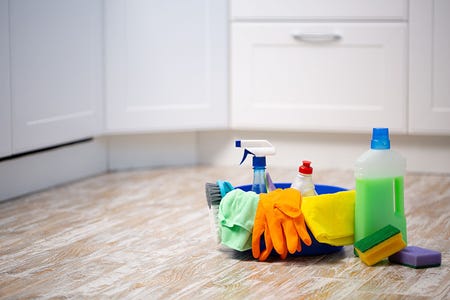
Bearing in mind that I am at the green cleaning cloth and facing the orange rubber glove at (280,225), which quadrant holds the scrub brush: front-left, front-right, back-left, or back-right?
back-left

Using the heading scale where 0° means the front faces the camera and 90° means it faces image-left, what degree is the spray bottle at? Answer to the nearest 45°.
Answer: approximately 90°

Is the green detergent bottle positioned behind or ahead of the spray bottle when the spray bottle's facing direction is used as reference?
behind
